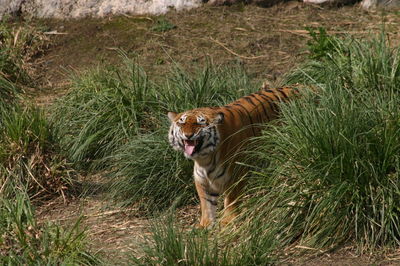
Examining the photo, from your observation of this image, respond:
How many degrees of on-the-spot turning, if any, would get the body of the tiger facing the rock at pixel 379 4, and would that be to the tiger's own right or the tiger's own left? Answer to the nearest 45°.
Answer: approximately 180°

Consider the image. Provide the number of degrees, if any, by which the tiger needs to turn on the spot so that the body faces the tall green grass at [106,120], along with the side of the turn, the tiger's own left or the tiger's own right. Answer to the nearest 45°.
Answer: approximately 90° to the tiger's own right

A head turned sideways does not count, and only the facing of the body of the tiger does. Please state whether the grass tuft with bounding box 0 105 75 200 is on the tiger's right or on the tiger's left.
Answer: on the tiger's right

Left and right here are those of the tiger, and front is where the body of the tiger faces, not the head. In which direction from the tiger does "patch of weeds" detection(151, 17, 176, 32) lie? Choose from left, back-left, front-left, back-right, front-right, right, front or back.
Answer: back-right

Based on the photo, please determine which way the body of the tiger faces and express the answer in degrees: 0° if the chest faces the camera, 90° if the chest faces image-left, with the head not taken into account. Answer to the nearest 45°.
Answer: approximately 45°

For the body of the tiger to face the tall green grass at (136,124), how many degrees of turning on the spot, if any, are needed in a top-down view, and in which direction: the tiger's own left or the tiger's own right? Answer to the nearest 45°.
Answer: approximately 90° to the tiger's own right

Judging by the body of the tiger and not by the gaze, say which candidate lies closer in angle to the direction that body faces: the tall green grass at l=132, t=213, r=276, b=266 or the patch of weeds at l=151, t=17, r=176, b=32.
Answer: the tall green grass

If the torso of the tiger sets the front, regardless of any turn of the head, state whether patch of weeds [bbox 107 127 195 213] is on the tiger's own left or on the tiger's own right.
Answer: on the tiger's own right

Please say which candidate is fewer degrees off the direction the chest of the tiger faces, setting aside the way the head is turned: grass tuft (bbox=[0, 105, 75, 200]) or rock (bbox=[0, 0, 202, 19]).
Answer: the grass tuft

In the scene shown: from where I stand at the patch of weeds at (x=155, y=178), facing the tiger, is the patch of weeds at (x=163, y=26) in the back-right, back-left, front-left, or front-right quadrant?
back-left

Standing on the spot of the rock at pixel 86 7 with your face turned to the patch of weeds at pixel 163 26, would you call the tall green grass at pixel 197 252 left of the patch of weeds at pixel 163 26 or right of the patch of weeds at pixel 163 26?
right
